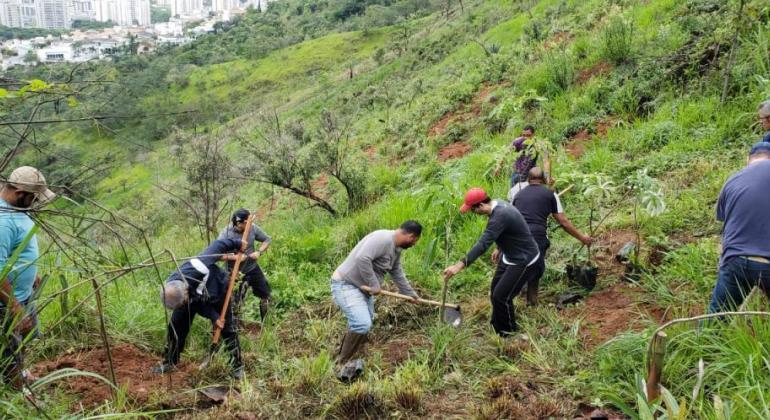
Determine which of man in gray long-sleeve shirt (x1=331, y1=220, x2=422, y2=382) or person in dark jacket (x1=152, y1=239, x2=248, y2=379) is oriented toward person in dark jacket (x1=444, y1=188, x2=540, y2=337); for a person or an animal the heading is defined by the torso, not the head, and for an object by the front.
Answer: the man in gray long-sleeve shirt

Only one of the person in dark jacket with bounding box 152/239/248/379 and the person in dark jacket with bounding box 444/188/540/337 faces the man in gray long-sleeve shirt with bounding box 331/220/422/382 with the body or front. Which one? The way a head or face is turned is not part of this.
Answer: the person in dark jacket with bounding box 444/188/540/337

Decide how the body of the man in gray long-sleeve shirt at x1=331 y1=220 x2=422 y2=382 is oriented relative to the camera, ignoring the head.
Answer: to the viewer's right

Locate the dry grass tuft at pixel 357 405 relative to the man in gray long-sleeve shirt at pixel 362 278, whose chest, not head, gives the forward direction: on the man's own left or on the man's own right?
on the man's own right

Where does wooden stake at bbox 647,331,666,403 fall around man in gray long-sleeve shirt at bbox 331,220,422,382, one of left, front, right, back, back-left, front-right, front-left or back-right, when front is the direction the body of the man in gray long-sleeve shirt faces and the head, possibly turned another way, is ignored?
front-right

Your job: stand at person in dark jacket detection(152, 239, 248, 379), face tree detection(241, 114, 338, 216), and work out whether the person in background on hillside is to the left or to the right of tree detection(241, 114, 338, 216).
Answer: right

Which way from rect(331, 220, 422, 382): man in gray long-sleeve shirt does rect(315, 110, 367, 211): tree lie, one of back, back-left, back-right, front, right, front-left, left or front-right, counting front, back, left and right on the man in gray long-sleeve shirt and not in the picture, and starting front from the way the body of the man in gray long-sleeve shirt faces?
left

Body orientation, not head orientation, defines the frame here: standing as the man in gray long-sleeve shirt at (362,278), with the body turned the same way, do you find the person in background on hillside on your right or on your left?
on your left

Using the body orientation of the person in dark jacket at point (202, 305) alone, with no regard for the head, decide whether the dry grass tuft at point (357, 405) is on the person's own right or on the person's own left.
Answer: on the person's own left

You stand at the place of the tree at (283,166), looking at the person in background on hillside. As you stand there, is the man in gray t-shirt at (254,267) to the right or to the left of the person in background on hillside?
right

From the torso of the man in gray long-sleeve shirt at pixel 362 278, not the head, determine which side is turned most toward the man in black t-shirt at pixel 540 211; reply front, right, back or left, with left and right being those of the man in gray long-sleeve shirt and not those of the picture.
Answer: front

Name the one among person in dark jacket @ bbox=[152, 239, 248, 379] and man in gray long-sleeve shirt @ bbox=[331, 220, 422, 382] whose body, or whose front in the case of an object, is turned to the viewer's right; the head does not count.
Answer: the man in gray long-sleeve shirt

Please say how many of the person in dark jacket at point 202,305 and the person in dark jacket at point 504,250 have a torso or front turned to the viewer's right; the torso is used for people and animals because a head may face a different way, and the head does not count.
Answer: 0

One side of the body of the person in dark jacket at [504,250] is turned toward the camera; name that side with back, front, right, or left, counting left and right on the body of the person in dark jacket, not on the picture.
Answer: left

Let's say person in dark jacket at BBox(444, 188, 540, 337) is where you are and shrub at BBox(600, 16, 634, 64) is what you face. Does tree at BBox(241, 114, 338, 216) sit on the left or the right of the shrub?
left

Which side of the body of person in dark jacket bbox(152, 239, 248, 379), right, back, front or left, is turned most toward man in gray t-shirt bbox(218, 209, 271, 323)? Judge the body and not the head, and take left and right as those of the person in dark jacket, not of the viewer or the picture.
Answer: back
